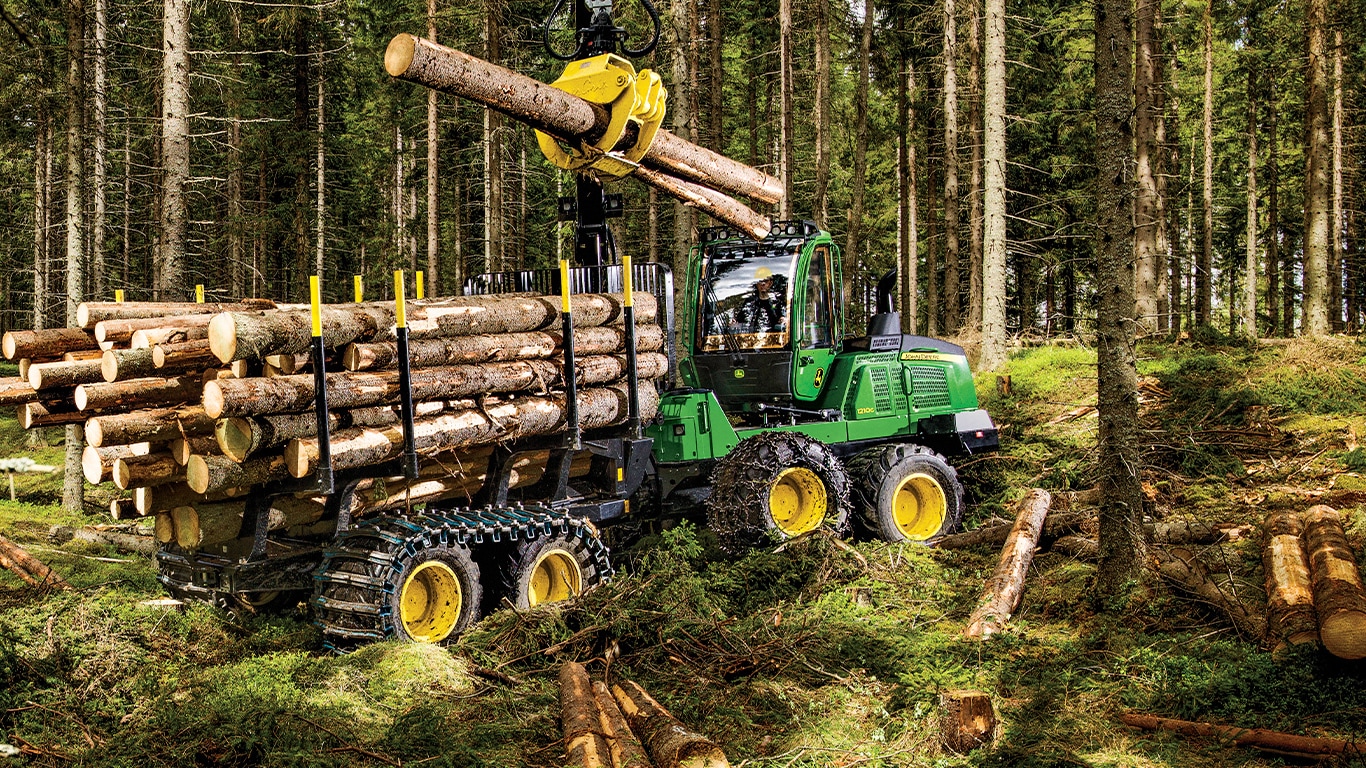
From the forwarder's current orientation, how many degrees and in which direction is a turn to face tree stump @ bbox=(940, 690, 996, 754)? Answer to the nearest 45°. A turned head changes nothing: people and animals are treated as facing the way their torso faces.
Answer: approximately 135° to its right

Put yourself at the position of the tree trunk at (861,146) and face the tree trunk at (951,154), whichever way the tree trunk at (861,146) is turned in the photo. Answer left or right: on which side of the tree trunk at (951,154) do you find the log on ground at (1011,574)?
right

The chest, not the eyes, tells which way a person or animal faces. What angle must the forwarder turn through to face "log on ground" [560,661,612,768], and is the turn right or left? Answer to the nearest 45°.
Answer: approximately 135° to its right

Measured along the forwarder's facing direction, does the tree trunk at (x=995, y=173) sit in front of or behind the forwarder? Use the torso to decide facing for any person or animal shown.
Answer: in front

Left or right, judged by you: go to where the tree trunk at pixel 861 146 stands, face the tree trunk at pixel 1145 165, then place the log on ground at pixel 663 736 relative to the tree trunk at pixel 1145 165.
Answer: right

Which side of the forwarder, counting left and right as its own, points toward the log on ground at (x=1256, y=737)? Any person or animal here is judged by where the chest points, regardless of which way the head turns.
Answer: right

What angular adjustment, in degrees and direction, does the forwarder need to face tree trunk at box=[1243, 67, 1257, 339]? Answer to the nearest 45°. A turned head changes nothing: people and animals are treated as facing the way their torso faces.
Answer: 0° — it already faces it

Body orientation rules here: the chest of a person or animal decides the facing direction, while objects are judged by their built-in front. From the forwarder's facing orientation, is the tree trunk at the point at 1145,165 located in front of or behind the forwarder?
in front

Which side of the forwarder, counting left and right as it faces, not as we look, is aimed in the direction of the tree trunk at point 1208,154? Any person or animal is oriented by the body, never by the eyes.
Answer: front

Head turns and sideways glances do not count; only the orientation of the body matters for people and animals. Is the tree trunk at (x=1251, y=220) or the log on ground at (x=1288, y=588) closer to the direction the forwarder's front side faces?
the tree trunk

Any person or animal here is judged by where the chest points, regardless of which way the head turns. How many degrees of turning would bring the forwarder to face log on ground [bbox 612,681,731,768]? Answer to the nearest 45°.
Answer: approximately 135° to its right

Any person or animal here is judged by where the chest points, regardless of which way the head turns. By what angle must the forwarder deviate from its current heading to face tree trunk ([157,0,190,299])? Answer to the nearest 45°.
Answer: approximately 90° to its left

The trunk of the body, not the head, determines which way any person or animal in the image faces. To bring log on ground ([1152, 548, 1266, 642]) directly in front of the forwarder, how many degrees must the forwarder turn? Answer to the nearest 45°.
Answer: approximately 90° to its right

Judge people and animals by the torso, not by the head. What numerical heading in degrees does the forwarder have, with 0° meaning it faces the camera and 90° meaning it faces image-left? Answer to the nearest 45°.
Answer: approximately 225°
